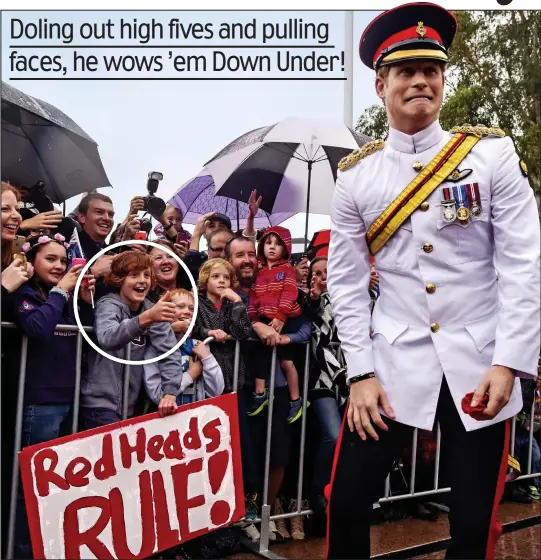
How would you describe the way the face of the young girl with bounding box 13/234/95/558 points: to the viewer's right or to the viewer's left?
to the viewer's right

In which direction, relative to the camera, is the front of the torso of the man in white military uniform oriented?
toward the camera

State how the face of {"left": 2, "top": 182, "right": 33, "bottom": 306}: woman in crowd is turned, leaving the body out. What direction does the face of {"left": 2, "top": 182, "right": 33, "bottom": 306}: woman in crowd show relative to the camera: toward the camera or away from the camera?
toward the camera

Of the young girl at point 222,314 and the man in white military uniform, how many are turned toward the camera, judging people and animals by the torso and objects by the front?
2

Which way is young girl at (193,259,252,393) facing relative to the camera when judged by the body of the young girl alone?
toward the camera

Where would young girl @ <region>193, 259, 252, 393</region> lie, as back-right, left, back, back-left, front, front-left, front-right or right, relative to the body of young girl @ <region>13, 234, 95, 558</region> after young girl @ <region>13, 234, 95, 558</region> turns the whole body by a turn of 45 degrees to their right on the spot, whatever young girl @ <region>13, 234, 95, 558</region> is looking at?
left

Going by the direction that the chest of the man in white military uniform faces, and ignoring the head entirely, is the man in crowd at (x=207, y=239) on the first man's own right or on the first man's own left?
on the first man's own right

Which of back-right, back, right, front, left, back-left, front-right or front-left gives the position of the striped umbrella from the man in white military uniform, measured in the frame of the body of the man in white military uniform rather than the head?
back-right

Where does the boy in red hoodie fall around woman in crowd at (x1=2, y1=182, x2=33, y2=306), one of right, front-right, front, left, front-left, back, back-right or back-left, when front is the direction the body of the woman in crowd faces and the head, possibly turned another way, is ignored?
front-left

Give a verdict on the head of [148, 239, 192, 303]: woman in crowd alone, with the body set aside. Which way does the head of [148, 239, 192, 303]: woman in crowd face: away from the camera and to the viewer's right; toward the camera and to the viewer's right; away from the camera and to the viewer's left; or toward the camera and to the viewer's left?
toward the camera and to the viewer's right

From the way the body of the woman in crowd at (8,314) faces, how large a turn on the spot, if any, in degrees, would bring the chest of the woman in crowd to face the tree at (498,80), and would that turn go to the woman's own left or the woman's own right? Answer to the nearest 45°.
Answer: approximately 45° to the woman's own left

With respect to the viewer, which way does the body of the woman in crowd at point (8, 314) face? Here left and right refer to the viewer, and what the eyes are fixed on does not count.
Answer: facing the viewer and to the right of the viewer

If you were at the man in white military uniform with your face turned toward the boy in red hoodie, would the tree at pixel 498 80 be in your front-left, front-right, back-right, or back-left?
front-right
